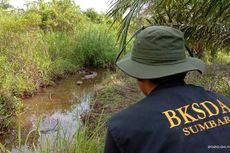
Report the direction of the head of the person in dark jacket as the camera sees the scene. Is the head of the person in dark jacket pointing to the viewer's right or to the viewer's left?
to the viewer's left

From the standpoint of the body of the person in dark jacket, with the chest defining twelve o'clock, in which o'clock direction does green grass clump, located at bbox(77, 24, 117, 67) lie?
The green grass clump is roughly at 1 o'clock from the person in dark jacket.

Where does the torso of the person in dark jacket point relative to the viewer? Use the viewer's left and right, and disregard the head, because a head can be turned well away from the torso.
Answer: facing away from the viewer and to the left of the viewer

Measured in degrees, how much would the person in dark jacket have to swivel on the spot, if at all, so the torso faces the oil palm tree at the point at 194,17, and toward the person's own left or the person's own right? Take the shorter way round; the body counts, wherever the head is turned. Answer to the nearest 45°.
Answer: approximately 45° to the person's own right
